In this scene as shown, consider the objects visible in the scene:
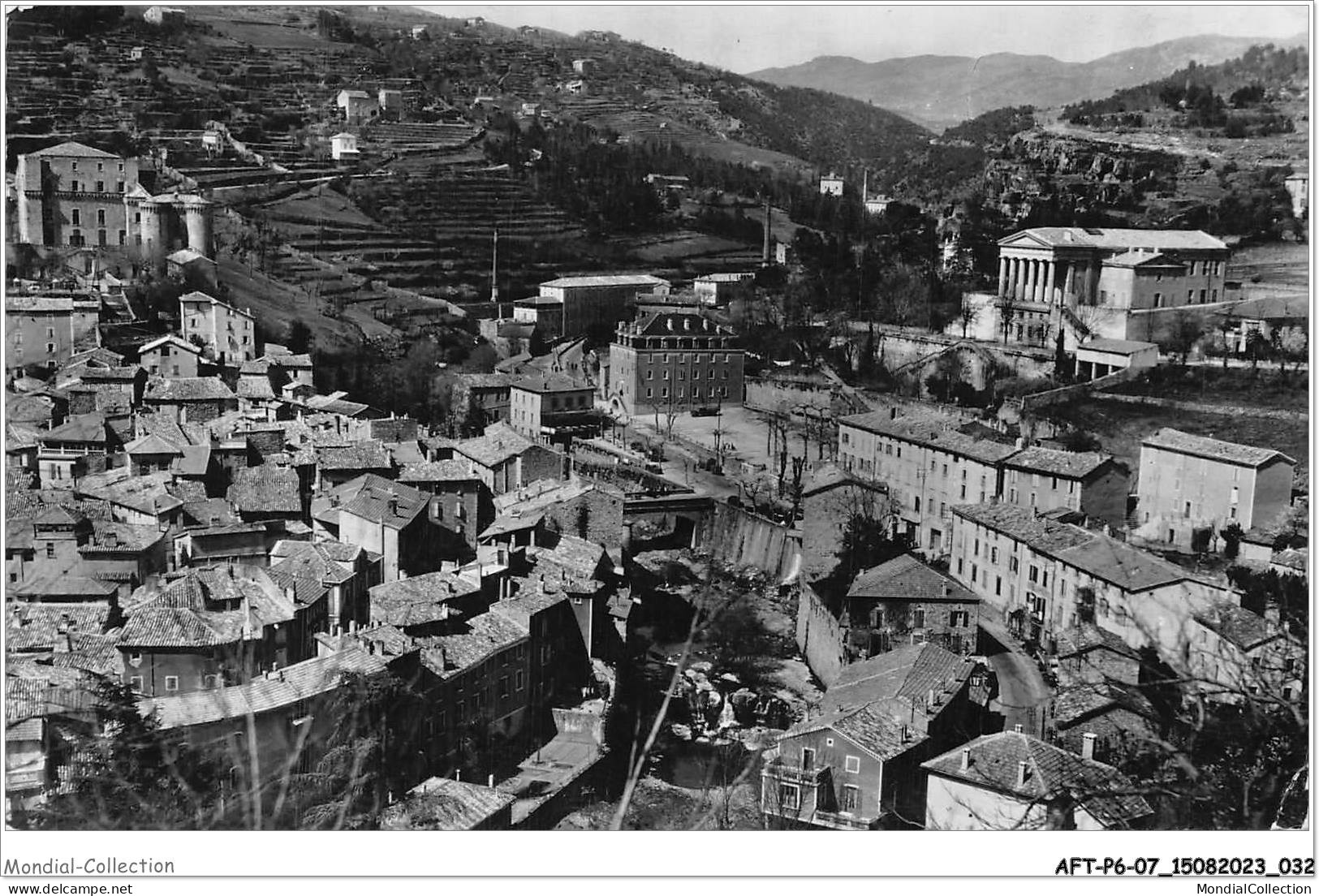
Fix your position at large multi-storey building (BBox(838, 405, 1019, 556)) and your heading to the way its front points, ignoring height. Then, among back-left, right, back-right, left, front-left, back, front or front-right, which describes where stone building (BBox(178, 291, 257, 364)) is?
front-right

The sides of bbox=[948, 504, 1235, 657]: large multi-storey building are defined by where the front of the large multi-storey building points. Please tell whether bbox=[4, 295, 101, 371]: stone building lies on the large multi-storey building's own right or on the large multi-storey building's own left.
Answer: on the large multi-storey building's own right

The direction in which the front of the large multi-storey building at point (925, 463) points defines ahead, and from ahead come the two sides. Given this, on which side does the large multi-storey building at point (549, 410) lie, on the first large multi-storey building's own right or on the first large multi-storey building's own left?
on the first large multi-storey building's own right

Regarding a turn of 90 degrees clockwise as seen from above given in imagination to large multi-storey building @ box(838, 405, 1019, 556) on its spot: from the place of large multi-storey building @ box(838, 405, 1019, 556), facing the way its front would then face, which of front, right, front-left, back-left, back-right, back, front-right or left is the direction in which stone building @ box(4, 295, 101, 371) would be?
front-left

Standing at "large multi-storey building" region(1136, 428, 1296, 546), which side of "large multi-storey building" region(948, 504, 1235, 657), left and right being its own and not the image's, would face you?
back

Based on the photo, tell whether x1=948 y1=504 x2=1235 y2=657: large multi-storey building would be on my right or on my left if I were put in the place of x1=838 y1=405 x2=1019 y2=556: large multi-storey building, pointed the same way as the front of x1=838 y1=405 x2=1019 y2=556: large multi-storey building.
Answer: on my left

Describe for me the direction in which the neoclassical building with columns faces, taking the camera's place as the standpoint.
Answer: facing the viewer and to the left of the viewer

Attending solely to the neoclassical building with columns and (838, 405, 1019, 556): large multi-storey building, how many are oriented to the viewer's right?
0

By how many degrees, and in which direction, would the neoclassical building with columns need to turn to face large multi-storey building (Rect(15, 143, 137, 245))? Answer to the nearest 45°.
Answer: approximately 45° to its right

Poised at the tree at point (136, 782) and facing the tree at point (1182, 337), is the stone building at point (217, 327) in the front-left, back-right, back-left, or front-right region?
front-left
